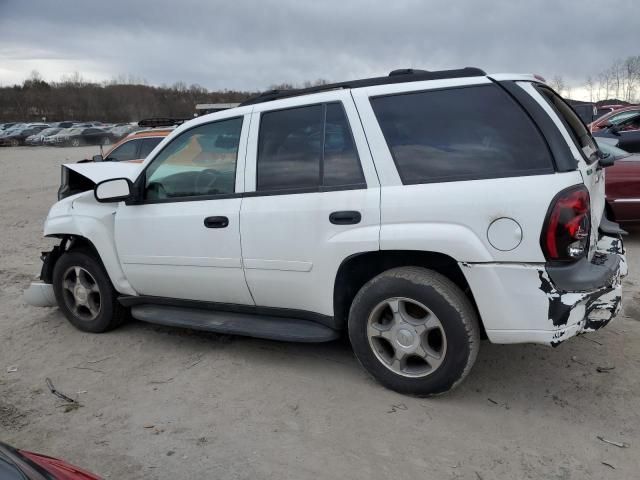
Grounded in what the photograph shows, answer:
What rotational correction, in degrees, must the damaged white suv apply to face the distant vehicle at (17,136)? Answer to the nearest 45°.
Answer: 0° — it already faces it

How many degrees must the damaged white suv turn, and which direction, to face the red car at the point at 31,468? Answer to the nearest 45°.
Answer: approximately 90° to its left

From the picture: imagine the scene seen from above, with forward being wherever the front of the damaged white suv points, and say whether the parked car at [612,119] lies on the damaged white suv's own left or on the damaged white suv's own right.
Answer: on the damaged white suv's own right

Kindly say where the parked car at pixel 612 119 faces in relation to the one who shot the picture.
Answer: facing to the left of the viewer

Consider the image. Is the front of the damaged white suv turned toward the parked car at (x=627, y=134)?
no

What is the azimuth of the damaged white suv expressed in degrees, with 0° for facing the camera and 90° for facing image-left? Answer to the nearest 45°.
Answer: approximately 135°

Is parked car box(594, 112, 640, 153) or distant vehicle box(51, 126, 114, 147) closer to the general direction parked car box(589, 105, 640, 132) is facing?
the distant vehicle

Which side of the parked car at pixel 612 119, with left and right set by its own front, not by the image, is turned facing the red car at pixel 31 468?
left

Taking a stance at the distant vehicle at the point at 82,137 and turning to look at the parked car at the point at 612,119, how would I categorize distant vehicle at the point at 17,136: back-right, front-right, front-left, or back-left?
back-right

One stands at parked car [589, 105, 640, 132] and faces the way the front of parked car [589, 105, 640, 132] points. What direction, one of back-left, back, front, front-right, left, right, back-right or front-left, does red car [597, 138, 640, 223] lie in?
left

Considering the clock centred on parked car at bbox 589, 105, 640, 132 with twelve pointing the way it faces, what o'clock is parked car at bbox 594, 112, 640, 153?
parked car at bbox 594, 112, 640, 153 is roughly at 9 o'clock from parked car at bbox 589, 105, 640, 132.
